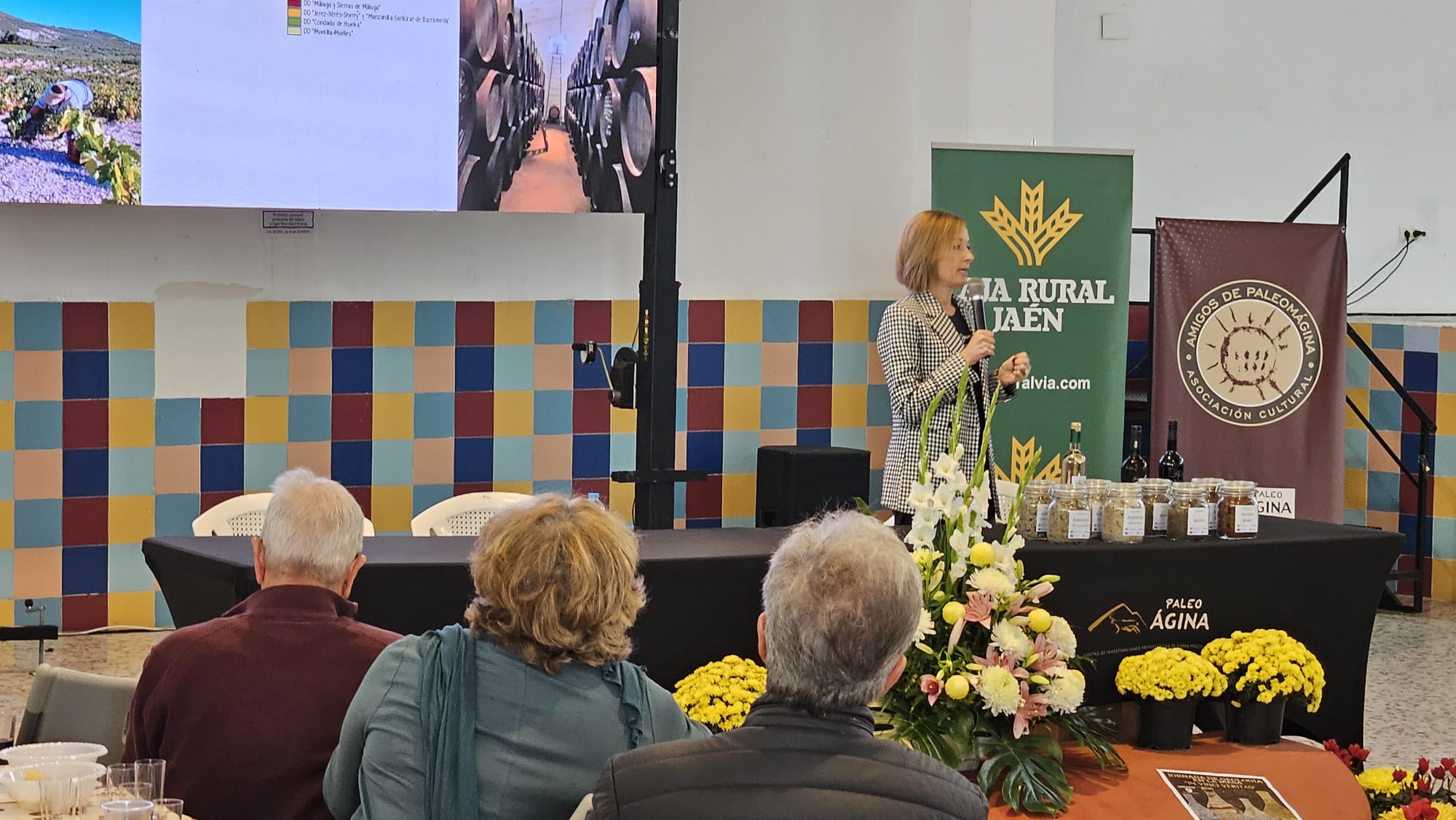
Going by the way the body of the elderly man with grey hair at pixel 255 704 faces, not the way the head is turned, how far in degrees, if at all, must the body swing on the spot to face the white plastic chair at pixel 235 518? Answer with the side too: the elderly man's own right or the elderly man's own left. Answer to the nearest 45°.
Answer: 0° — they already face it

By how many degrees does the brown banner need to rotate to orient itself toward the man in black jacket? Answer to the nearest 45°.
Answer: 0° — it already faces them

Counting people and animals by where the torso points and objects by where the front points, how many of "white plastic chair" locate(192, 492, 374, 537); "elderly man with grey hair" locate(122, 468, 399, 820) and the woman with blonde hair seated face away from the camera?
2

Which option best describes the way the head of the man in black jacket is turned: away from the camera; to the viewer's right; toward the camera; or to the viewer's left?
away from the camera

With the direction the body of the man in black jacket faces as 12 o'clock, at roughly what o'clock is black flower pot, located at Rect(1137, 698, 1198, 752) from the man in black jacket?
The black flower pot is roughly at 1 o'clock from the man in black jacket.

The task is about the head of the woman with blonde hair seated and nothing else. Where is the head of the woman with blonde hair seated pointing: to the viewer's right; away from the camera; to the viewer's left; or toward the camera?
away from the camera

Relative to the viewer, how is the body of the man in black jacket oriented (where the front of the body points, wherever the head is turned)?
away from the camera

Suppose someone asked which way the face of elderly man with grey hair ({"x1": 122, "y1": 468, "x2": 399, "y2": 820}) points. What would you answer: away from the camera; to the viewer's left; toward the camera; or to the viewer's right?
away from the camera

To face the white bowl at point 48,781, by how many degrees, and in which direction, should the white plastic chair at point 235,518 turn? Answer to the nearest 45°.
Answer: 0° — it already faces it

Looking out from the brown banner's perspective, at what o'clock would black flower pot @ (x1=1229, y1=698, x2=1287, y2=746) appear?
The black flower pot is roughly at 12 o'clock from the brown banner.

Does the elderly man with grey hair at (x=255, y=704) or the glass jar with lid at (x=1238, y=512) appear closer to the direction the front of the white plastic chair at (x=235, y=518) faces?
the elderly man with grey hair

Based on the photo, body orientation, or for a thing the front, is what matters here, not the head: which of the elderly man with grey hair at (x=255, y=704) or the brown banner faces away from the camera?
the elderly man with grey hair
